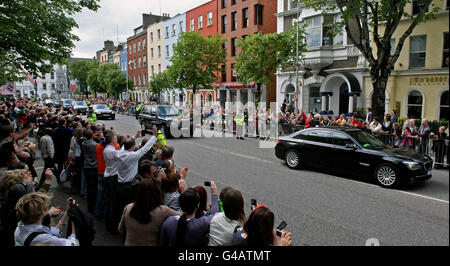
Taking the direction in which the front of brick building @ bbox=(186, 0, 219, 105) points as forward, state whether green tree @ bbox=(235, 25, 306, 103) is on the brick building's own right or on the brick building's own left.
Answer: on the brick building's own left

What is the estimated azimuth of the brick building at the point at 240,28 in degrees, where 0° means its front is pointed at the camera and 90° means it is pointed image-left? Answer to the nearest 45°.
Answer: approximately 45°

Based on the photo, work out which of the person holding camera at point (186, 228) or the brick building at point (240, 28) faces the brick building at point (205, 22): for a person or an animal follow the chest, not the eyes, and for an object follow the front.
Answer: the person holding camera

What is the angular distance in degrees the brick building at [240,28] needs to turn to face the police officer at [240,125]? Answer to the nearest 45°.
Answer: approximately 45° to its left

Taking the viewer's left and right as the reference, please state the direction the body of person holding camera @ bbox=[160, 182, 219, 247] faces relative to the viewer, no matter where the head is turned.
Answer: facing away from the viewer

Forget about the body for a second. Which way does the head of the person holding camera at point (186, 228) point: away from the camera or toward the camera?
away from the camera

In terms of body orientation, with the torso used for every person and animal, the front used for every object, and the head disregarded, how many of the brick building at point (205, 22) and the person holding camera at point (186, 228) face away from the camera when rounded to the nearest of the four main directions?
1

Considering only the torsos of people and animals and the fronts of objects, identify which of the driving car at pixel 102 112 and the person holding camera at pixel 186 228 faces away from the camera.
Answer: the person holding camera

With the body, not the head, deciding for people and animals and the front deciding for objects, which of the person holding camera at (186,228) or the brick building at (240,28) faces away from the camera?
the person holding camera
